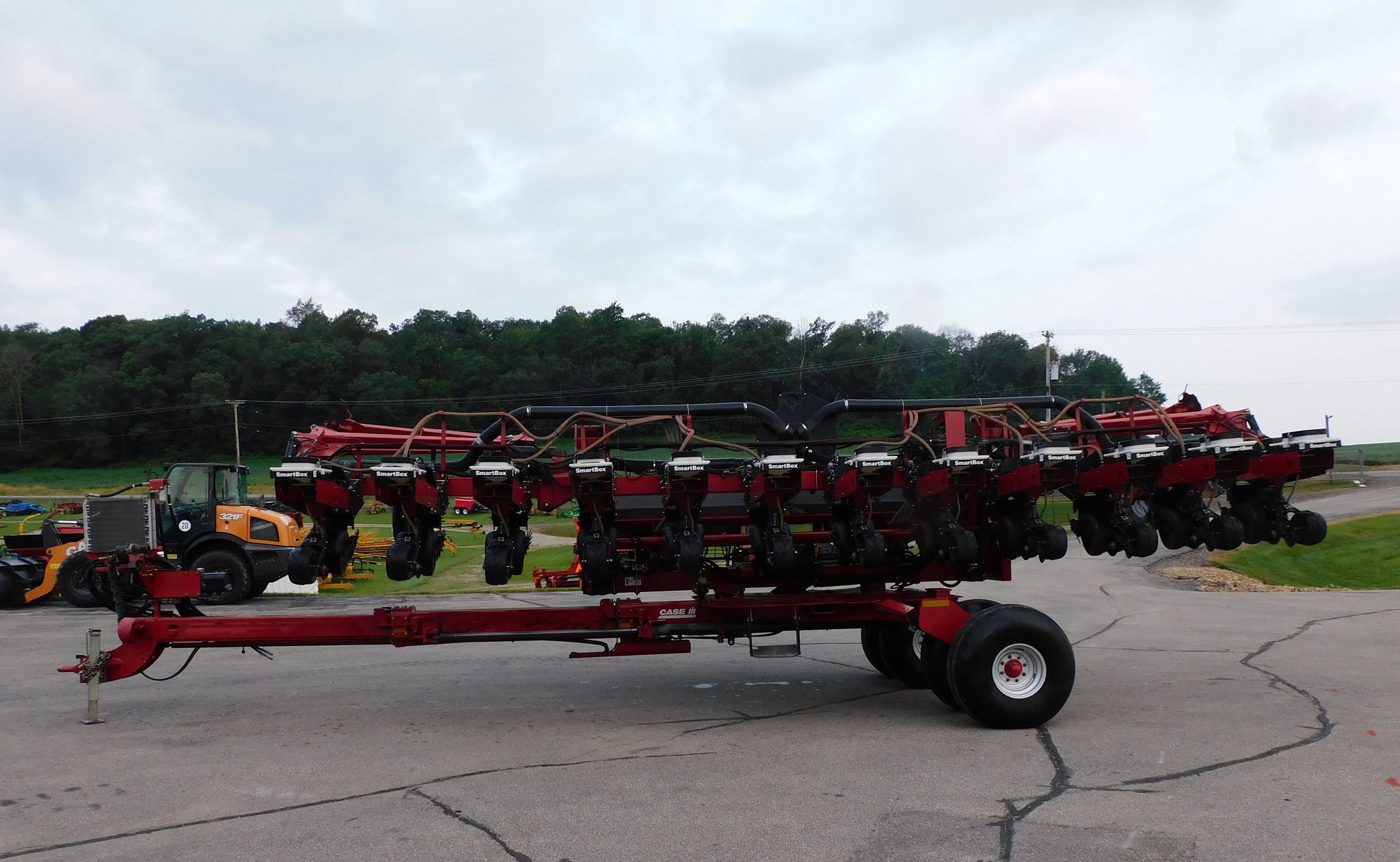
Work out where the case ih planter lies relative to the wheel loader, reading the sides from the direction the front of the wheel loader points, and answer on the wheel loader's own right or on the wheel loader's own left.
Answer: on the wheel loader's own left

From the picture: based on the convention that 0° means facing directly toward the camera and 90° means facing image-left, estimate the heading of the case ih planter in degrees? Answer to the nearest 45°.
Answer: approximately 90°

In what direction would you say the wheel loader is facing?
to the viewer's left

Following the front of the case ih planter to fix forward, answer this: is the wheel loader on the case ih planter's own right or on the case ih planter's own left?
on the case ih planter's own right

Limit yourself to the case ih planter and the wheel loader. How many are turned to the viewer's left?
2
